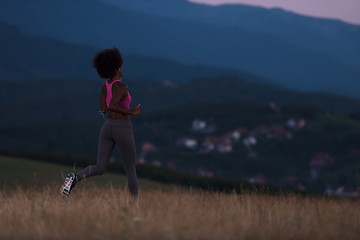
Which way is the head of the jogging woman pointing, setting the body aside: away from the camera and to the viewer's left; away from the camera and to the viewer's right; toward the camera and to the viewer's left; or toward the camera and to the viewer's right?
away from the camera and to the viewer's right

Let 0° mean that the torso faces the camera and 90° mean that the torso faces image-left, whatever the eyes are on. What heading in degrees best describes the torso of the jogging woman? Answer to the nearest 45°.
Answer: approximately 225°
